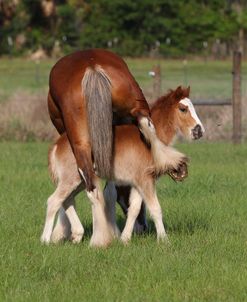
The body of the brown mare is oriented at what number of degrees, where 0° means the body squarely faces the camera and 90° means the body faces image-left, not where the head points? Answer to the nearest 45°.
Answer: approximately 180°

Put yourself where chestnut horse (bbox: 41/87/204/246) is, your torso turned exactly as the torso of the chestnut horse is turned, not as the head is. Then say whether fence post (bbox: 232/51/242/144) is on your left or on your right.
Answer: on your left

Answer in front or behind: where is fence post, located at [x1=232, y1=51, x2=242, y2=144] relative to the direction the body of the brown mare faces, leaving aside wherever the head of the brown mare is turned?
in front

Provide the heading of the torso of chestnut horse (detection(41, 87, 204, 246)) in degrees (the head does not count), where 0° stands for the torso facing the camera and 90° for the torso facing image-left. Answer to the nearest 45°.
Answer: approximately 270°

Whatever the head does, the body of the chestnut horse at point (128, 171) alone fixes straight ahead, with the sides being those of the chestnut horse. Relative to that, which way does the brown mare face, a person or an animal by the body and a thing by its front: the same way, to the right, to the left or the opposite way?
to the left
